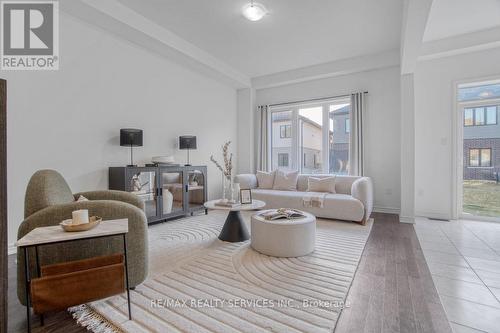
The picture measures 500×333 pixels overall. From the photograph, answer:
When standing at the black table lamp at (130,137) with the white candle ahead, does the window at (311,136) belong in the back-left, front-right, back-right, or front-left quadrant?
back-left

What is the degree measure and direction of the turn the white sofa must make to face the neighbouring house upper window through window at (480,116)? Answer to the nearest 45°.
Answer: approximately 135° to its left

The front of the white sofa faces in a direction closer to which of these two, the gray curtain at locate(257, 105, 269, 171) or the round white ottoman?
the round white ottoman

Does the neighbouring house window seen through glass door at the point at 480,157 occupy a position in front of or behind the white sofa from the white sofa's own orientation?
behind

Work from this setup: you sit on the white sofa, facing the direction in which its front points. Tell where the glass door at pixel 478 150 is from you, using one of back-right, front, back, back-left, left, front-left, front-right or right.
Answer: back-left

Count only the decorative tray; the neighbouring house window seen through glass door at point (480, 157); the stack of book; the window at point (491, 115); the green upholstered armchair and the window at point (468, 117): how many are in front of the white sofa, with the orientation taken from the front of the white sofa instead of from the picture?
3

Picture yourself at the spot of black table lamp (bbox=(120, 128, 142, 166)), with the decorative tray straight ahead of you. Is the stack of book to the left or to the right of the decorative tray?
left

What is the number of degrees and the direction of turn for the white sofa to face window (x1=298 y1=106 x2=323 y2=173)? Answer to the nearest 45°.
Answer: approximately 135° to its right

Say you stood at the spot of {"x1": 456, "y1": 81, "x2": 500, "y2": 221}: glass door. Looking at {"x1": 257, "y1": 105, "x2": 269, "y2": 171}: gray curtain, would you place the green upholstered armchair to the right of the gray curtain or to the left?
left

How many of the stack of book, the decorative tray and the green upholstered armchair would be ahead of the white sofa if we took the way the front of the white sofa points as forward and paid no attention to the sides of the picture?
3

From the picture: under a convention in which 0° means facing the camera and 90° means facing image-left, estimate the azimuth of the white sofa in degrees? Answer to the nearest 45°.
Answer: approximately 45°
